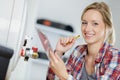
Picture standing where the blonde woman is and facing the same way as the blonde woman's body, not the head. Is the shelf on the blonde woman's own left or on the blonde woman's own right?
on the blonde woman's own right
